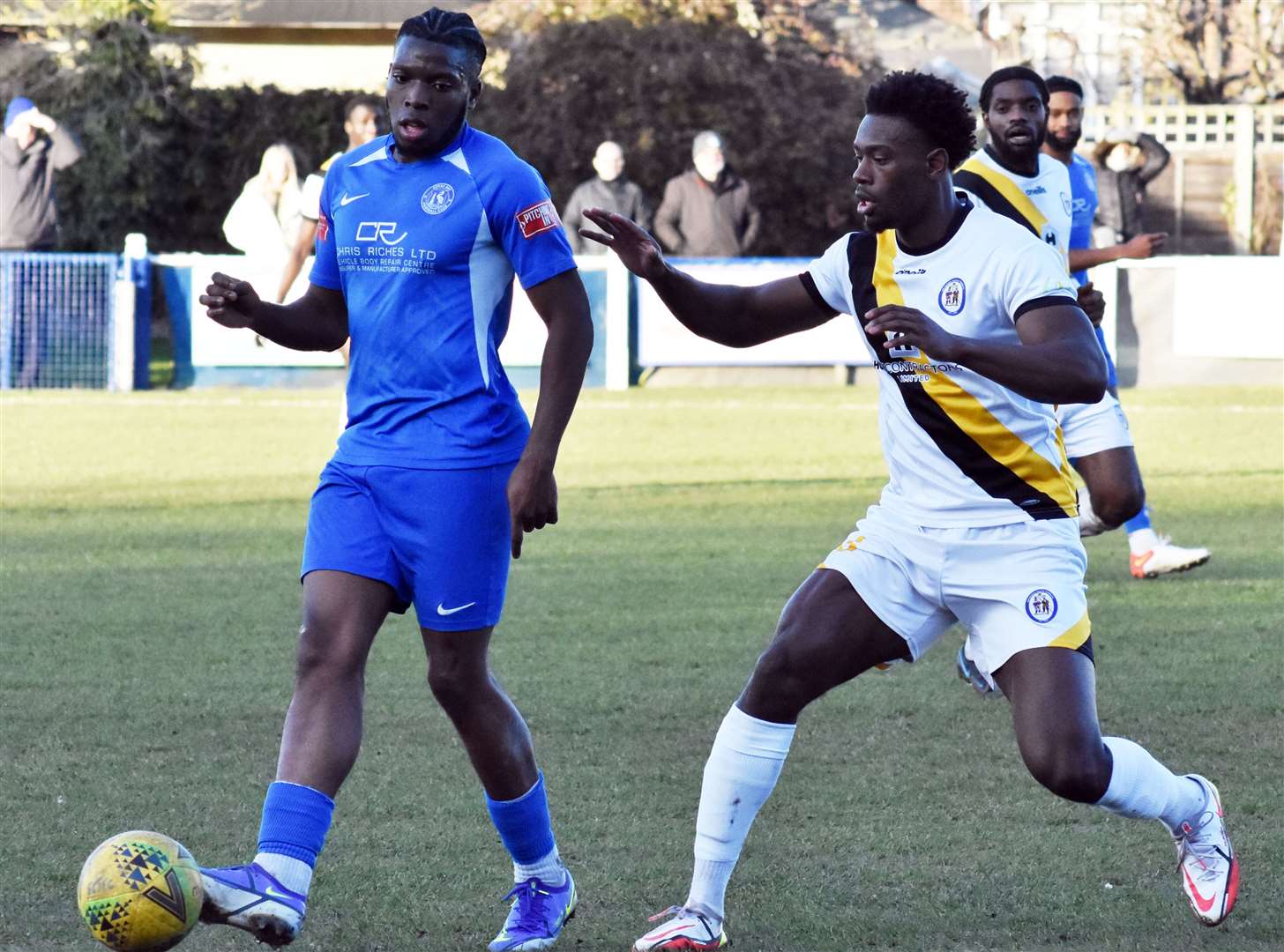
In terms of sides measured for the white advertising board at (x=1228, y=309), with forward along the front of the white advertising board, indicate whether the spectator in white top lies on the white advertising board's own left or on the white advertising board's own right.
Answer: on the white advertising board's own right

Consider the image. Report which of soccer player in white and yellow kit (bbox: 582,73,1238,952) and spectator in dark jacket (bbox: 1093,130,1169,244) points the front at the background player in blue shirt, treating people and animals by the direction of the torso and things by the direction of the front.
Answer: the spectator in dark jacket

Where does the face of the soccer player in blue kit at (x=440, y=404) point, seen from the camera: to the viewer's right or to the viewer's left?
to the viewer's left

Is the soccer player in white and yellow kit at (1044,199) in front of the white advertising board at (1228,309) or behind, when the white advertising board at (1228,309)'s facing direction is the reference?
in front

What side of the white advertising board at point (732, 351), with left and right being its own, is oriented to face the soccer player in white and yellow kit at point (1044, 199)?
front

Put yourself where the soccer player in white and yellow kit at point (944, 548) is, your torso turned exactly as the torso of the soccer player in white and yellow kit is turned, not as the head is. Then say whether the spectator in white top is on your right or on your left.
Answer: on your right

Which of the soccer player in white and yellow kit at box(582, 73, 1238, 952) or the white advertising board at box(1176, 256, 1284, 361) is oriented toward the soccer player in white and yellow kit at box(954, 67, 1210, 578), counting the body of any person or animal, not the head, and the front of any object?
the white advertising board

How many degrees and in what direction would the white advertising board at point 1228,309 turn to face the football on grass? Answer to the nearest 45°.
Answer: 0° — it already faces it

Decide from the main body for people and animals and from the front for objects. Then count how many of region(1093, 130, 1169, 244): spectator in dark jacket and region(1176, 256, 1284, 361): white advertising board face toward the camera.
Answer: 2

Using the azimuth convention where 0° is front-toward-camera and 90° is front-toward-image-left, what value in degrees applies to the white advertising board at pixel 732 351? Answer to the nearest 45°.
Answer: approximately 0°

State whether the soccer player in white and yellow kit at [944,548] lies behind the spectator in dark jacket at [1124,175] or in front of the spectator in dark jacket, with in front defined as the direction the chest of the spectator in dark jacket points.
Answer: in front
